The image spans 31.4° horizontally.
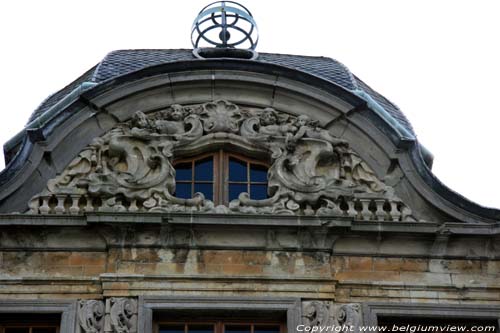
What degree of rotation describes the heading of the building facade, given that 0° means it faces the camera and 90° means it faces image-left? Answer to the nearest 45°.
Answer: approximately 0°
